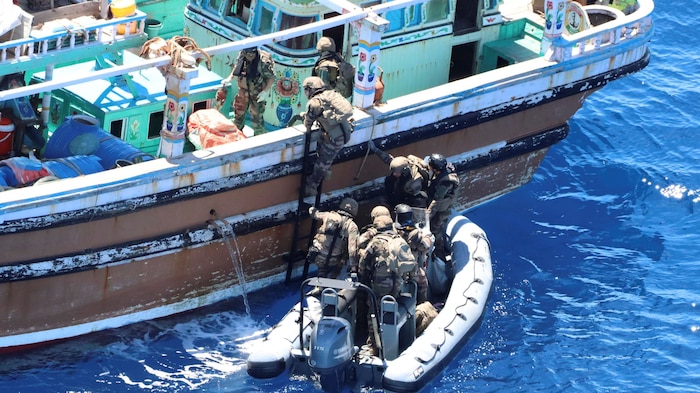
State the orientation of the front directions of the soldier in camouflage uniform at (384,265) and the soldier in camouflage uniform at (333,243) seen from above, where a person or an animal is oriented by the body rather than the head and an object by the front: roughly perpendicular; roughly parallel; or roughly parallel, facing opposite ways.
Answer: roughly parallel

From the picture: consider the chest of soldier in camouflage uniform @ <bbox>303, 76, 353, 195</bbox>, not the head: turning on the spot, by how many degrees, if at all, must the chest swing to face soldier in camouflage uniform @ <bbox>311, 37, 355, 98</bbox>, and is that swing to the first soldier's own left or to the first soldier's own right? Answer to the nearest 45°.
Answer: approximately 45° to the first soldier's own right

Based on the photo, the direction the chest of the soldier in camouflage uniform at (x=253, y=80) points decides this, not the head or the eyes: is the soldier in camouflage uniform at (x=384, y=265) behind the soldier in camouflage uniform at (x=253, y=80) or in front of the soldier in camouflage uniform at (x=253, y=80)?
in front

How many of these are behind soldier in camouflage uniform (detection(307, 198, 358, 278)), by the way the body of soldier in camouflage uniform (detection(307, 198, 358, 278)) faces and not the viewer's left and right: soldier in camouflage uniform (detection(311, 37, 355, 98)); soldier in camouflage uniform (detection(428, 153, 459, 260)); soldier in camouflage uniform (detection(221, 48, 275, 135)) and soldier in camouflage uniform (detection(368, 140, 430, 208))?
0

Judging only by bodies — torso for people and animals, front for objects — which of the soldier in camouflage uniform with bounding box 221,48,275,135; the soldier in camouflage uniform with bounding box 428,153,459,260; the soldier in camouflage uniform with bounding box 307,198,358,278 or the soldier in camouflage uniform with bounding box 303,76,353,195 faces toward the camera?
the soldier in camouflage uniform with bounding box 221,48,275,135

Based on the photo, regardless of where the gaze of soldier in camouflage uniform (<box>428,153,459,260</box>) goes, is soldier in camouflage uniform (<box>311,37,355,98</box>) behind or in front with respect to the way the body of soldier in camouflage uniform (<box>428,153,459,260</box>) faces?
in front

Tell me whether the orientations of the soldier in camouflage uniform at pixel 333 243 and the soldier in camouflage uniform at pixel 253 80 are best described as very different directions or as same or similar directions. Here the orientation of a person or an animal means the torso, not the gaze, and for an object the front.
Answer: very different directions

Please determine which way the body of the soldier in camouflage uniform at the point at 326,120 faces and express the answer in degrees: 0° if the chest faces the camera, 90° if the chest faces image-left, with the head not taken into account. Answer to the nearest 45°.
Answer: approximately 135°

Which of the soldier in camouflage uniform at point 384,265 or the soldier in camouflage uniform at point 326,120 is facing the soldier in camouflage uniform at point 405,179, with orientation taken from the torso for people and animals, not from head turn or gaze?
the soldier in camouflage uniform at point 384,265

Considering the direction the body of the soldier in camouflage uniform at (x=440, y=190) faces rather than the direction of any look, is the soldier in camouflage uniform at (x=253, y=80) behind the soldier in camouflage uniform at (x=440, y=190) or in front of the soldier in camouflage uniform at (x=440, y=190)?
in front

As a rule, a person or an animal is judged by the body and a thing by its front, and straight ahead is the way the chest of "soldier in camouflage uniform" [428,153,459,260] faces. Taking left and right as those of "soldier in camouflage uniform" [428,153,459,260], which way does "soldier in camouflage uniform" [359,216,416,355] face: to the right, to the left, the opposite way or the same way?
to the right

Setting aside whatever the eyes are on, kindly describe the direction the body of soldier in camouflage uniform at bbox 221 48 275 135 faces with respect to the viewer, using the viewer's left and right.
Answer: facing the viewer

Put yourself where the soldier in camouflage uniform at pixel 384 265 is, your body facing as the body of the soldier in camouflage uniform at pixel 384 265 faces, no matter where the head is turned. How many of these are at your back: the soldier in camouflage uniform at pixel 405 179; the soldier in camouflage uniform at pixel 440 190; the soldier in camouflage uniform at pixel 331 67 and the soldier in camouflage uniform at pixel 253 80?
0

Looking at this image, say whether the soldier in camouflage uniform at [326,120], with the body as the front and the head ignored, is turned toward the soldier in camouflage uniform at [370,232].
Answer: no

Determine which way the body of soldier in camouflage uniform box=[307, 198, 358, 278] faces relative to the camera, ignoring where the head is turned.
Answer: away from the camera

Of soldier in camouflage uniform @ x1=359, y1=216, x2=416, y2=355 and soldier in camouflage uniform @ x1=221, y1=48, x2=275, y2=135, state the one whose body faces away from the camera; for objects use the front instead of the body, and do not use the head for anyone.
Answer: soldier in camouflage uniform @ x1=359, y1=216, x2=416, y2=355

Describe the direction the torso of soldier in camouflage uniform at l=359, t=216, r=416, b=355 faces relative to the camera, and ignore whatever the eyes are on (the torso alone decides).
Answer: away from the camera
